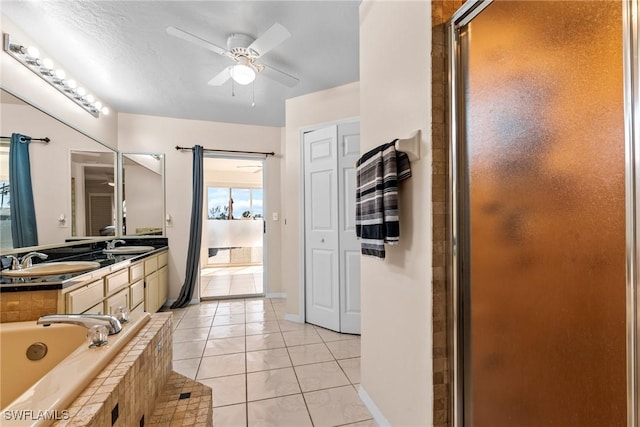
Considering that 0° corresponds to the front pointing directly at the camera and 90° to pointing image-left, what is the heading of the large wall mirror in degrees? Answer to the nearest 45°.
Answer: approximately 315°

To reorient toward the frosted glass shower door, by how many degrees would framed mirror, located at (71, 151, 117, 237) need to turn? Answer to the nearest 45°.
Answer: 0° — it already faces it

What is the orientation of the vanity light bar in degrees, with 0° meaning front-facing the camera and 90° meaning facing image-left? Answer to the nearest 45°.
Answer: approximately 315°
